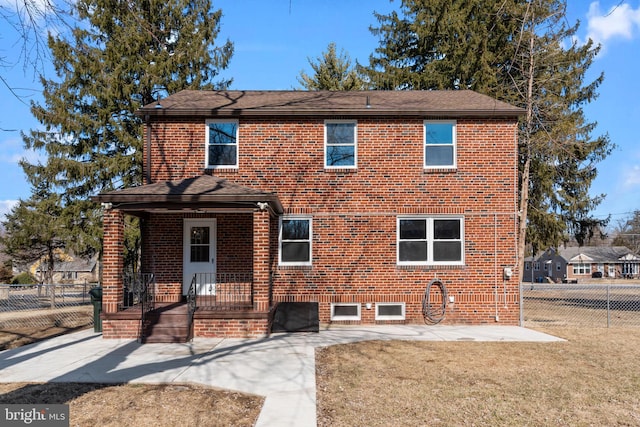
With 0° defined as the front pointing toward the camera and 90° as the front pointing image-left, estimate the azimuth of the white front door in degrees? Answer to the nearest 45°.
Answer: approximately 0°

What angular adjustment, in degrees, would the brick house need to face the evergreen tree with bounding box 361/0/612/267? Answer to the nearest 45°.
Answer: approximately 135° to its left

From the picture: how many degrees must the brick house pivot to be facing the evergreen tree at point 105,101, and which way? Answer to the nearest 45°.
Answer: approximately 135° to its right

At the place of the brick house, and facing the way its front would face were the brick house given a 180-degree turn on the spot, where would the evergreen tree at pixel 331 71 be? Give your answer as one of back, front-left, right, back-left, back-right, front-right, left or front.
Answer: front

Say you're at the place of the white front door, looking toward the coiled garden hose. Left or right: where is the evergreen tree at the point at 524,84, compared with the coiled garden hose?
left

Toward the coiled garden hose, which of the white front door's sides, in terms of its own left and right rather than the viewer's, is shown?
left

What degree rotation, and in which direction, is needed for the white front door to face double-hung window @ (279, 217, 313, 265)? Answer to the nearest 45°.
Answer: approximately 90° to its left

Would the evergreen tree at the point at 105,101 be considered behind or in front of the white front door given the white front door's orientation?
behind
